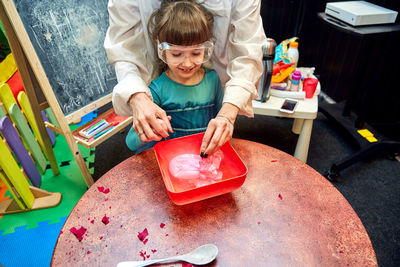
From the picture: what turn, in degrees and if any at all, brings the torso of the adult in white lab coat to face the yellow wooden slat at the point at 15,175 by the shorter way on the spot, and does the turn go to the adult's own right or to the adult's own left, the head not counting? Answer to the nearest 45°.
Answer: approximately 90° to the adult's own right

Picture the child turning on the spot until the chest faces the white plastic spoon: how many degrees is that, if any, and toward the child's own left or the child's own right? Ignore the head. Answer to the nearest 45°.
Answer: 0° — they already face it

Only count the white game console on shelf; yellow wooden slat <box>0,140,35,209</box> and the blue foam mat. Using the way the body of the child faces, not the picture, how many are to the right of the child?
2

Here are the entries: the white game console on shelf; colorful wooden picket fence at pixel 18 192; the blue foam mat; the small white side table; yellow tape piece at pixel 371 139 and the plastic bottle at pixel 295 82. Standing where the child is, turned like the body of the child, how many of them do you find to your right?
2

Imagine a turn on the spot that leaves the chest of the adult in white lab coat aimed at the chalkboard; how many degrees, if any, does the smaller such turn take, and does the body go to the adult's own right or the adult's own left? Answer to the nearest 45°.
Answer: approximately 135° to the adult's own right

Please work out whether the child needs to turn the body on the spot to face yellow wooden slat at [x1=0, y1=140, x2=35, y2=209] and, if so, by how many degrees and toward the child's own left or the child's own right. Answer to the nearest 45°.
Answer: approximately 90° to the child's own right

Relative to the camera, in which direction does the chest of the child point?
toward the camera

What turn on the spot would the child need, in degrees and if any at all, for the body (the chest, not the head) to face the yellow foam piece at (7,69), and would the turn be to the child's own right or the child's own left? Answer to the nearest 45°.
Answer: approximately 135° to the child's own right

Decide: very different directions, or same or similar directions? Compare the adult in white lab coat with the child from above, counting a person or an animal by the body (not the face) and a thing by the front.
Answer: same or similar directions

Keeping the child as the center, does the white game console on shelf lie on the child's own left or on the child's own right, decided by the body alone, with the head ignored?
on the child's own left

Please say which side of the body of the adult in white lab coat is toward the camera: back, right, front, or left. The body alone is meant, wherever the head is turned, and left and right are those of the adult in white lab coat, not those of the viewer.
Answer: front

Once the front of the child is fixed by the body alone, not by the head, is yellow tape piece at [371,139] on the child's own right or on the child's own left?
on the child's own left

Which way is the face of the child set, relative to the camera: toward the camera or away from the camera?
toward the camera

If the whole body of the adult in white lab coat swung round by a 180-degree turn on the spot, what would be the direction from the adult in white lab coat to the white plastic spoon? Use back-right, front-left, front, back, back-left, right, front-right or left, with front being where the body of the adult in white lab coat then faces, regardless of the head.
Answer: back
